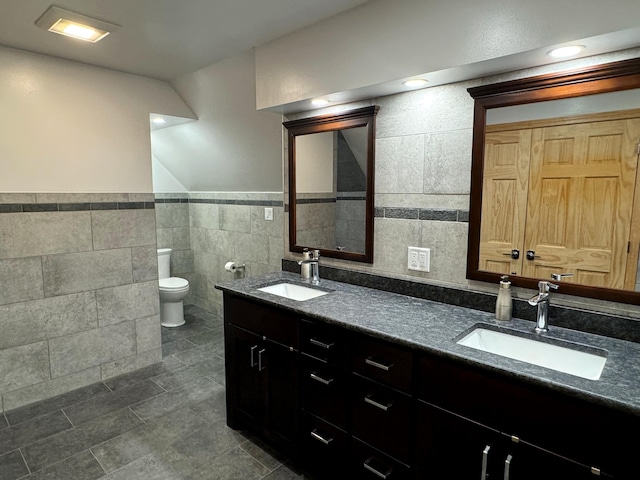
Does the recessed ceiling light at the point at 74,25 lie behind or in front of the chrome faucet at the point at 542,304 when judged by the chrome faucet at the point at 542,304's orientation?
in front

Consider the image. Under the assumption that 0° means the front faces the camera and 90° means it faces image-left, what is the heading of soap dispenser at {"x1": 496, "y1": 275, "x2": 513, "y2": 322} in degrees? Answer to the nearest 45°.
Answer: approximately 45°

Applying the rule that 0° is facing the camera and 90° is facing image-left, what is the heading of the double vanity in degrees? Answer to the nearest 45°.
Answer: approximately 45°

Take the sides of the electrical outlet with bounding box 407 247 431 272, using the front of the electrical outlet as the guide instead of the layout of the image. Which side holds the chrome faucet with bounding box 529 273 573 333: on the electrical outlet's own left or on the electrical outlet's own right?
on the electrical outlet's own left

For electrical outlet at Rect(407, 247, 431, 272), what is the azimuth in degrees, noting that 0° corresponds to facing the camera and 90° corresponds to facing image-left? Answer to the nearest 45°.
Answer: approximately 45°

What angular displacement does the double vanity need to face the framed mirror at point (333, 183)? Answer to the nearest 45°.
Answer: approximately 90° to its right

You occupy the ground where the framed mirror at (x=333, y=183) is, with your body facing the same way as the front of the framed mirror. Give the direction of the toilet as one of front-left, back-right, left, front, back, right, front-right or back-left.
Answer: right

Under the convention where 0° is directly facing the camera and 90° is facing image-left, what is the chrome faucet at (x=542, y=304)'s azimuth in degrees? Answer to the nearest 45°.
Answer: approximately 45°

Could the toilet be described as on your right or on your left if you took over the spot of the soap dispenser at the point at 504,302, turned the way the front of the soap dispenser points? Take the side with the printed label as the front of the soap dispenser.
on your right

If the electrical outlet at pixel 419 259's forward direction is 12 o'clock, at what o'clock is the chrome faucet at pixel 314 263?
The chrome faucet is roughly at 2 o'clock from the electrical outlet.
